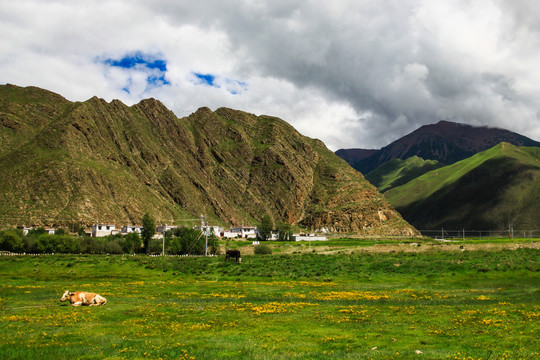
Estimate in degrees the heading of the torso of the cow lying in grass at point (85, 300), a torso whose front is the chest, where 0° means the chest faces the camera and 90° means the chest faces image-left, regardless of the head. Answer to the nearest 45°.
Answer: approximately 90°
